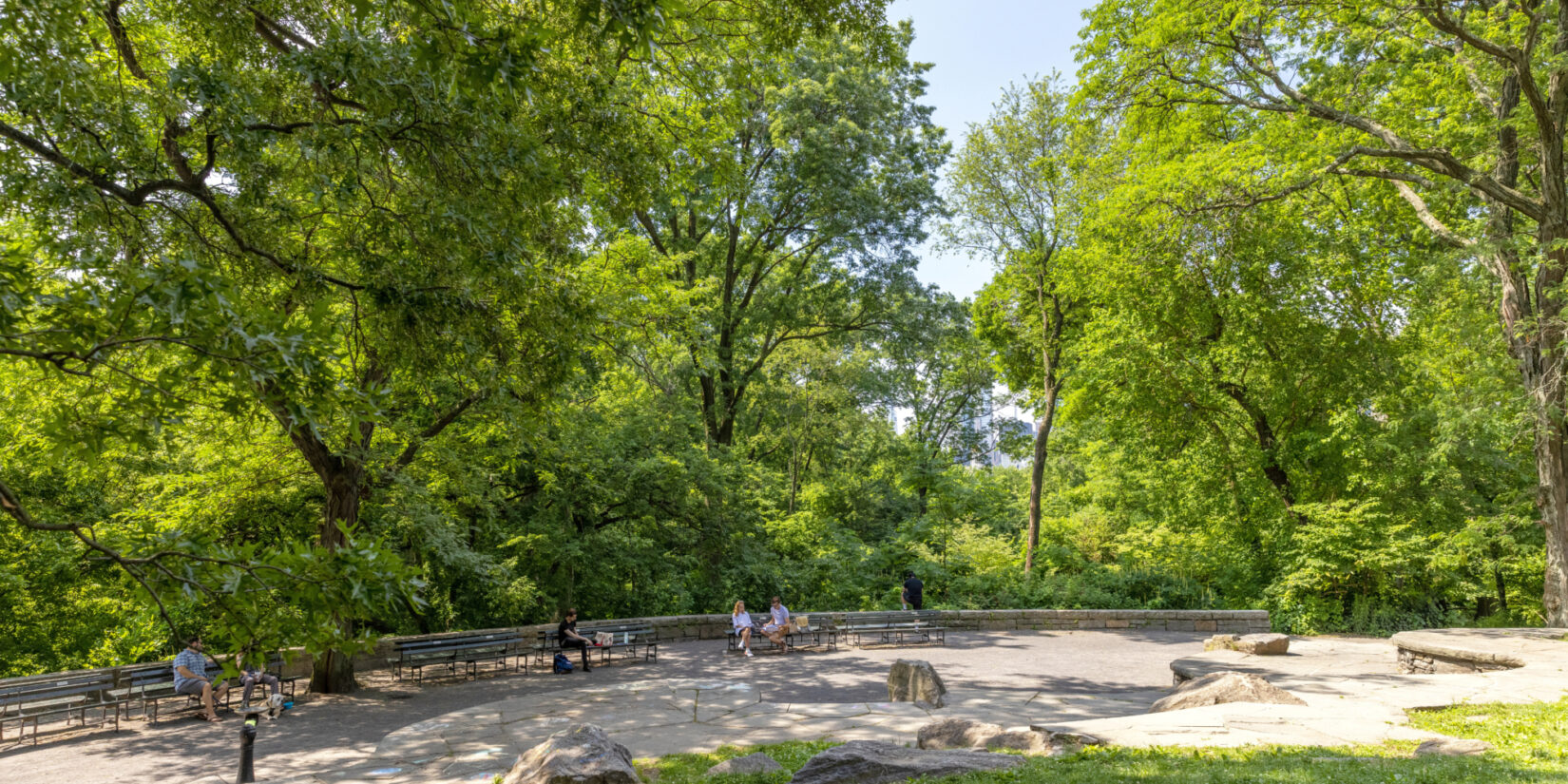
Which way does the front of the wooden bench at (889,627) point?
toward the camera

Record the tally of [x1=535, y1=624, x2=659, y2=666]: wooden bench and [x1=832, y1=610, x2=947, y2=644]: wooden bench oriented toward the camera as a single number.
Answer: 2

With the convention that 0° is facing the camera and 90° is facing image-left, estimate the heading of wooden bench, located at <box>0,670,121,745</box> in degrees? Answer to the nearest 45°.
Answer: approximately 315°

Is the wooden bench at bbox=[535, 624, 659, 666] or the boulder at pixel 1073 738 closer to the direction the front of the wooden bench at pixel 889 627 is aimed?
the boulder

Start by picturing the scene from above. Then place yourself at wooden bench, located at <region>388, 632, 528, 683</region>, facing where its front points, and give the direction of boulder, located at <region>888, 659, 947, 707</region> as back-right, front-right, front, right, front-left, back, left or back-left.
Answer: front

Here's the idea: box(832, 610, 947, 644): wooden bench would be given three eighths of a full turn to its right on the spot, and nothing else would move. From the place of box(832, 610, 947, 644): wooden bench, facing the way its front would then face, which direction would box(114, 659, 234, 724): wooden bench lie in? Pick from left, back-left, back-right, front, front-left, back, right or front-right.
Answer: left

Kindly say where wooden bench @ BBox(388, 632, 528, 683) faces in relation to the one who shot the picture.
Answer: facing the viewer and to the right of the viewer

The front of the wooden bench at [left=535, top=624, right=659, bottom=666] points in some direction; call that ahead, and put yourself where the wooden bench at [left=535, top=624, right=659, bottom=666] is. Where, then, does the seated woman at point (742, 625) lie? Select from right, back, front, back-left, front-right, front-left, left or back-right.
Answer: left

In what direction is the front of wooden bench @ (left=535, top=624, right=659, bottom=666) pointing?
toward the camera

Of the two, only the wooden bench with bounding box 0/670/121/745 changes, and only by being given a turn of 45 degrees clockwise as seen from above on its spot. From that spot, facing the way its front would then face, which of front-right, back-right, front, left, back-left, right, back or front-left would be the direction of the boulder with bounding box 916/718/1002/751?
front-left

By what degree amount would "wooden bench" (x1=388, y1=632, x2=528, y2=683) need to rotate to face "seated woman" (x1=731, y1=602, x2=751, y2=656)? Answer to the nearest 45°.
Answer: approximately 45° to its left
